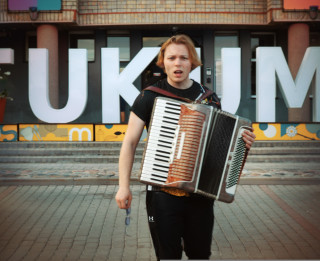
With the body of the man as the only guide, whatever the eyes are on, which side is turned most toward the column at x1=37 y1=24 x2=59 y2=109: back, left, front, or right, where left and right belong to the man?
back

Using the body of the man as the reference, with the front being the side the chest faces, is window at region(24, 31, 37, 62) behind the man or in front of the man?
behind

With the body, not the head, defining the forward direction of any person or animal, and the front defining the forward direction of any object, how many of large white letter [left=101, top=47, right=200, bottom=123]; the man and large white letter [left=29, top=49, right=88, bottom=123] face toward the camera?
3

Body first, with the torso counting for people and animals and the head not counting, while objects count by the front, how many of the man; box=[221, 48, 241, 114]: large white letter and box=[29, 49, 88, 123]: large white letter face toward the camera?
3

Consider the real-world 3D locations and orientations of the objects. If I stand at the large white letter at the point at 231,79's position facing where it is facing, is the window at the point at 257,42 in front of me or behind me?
behind

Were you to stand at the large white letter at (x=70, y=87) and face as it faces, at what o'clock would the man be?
The man is roughly at 12 o'clock from the large white letter.

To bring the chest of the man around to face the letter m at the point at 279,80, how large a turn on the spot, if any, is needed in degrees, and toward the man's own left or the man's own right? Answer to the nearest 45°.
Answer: approximately 180°

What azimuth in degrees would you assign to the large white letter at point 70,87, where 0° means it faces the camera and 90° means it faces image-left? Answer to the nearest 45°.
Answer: approximately 0°

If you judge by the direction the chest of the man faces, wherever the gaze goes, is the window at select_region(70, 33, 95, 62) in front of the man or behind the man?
behind
